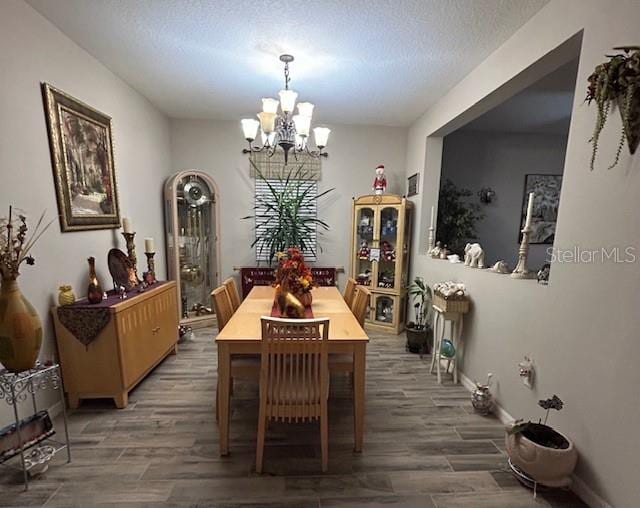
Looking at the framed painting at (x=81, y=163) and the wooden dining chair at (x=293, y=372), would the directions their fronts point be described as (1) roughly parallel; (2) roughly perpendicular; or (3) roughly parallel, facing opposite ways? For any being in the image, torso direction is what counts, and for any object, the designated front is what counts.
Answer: roughly perpendicular

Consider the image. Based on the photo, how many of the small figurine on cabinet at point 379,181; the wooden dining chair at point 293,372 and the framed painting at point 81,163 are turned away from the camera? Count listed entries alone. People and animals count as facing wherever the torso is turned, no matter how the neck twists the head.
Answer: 1

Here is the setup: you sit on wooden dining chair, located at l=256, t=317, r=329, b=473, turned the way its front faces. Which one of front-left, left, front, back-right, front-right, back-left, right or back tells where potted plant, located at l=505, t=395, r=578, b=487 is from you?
right

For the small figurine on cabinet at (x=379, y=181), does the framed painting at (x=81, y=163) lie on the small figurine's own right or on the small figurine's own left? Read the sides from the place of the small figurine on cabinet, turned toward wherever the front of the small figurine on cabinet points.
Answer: on the small figurine's own right

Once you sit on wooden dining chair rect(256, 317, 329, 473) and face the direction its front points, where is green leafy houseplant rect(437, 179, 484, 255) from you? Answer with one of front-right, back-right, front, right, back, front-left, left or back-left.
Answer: front-right

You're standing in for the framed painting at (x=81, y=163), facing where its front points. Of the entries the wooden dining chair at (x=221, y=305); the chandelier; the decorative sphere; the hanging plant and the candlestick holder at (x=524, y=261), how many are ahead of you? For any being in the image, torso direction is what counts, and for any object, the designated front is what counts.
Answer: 5

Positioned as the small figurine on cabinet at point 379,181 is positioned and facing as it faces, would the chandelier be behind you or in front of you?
in front

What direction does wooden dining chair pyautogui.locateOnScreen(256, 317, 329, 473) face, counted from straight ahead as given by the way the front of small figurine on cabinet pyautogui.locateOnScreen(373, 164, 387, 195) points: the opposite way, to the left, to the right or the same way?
the opposite way

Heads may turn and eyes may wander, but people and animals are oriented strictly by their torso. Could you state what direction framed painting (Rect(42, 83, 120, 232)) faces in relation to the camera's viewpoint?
facing the viewer and to the right of the viewer

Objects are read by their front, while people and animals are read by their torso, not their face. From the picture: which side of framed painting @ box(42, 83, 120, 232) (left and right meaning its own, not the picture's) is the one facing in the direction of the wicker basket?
front

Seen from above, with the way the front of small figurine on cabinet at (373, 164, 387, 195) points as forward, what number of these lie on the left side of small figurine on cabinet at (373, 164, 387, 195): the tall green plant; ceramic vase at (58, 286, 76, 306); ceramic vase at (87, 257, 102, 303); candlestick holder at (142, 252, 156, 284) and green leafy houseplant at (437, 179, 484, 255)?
1

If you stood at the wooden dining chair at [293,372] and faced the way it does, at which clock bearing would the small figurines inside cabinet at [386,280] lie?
The small figurines inside cabinet is roughly at 1 o'clock from the wooden dining chair.

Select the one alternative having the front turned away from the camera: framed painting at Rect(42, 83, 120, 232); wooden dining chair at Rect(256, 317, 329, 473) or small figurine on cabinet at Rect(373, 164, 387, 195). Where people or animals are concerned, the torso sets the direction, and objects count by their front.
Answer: the wooden dining chair

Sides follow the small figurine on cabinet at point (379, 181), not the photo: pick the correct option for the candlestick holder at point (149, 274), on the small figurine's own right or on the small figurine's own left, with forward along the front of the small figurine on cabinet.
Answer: on the small figurine's own right

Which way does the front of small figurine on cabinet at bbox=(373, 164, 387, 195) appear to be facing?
toward the camera

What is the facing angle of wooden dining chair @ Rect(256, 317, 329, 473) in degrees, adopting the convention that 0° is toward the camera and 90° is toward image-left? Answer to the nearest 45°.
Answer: approximately 180°
